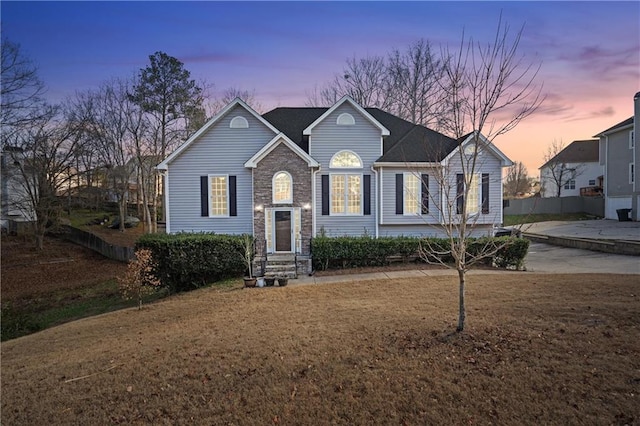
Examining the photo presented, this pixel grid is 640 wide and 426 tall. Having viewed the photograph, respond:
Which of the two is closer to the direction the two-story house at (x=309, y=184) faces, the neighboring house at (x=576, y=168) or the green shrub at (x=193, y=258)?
the green shrub

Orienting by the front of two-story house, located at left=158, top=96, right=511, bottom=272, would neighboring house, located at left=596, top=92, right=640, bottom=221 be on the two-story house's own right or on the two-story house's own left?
on the two-story house's own left

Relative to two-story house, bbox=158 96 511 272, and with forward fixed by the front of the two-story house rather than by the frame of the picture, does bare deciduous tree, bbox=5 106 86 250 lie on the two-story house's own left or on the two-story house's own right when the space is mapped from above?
on the two-story house's own right

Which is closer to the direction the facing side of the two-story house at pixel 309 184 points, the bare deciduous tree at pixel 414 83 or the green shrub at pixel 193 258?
the green shrub

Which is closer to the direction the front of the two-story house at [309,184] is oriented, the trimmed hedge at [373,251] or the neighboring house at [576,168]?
the trimmed hedge

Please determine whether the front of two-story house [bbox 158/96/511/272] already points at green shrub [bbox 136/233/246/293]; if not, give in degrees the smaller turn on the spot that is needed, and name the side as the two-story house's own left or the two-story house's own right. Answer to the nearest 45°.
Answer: approximately 45° to the two-story house's own right

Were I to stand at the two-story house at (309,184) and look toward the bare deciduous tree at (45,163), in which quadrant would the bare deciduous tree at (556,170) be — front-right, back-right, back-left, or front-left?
back-right

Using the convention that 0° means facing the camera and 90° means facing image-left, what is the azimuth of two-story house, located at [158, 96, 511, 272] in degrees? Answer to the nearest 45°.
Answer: approximately 0°

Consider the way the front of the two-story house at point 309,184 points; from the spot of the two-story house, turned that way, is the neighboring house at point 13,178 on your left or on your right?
on your right

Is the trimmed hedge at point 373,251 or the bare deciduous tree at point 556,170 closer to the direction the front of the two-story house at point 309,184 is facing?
the trimmed hedge

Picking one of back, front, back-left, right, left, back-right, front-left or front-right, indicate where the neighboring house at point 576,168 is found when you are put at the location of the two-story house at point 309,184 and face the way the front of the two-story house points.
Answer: back-left

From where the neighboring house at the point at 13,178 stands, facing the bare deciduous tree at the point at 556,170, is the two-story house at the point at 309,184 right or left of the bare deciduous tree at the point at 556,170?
right
